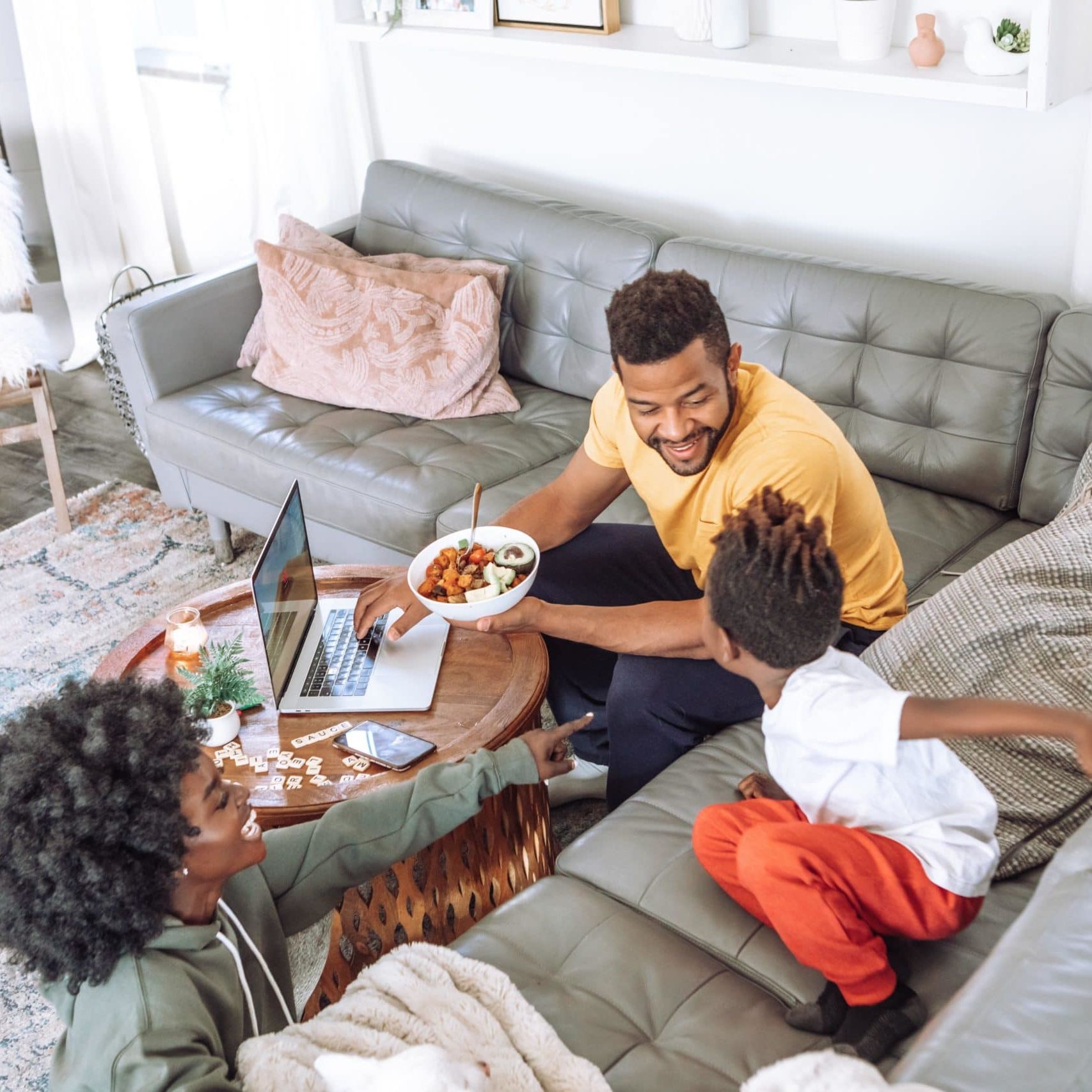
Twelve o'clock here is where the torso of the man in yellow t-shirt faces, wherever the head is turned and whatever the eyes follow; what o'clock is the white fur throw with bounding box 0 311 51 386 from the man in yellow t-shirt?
The white fur throw is roughly at 3 o'clock from the man in yellow t-shirt.

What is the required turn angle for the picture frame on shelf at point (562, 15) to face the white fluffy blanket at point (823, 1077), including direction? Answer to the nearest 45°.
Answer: approximately 45° to its left

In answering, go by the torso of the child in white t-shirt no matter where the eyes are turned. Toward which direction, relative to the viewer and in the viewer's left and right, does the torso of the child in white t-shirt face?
facing to the left of the viewer

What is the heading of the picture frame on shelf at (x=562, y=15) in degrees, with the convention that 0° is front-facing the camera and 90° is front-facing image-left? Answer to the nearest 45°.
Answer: approximately 45°

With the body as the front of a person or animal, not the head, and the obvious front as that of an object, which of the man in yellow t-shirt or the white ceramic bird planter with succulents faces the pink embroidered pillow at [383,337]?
the white ceramic bird planter with succulents

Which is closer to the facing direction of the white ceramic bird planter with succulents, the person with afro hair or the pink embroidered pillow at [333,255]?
the pink embroidered pillow

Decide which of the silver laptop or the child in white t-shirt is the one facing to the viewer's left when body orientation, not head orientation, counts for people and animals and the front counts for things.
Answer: the child in white t-shirt

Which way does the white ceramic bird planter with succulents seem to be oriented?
to the viewer's left

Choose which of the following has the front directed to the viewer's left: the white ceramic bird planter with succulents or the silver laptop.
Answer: the white ceramic bird planter with succulents

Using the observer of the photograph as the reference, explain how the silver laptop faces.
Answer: facing to the right of the viewer
